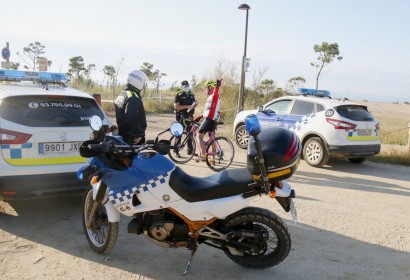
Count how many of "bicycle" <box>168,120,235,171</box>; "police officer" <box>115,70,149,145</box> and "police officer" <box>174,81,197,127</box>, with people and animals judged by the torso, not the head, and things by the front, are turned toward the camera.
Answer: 1

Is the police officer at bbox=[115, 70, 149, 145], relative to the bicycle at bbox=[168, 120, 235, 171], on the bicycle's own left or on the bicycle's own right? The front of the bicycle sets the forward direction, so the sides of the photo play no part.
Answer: on the bicycle's own left

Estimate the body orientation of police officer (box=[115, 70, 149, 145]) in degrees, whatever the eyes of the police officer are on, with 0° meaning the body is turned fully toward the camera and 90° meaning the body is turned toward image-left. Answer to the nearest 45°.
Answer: approximately 225°

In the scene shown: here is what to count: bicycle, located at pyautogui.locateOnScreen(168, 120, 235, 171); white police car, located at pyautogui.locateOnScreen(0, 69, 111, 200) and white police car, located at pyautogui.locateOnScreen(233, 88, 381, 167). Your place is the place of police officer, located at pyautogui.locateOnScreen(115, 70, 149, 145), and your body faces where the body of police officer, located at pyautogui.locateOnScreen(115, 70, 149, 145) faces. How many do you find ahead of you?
2

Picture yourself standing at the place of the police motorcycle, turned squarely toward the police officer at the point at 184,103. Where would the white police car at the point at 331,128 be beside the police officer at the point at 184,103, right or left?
right

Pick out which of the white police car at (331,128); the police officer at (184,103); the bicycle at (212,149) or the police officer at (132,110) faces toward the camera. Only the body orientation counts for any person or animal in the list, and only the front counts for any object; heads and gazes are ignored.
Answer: the police officer at (184,103)

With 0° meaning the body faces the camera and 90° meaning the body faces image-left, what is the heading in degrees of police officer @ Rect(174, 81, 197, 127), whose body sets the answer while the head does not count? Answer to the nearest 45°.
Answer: approximately 0°

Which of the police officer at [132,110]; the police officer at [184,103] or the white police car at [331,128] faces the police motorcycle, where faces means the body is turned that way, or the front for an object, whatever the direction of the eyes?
the police officer at [184,103]

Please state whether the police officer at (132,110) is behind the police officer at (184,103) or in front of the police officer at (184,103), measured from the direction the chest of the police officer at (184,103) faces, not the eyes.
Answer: in front

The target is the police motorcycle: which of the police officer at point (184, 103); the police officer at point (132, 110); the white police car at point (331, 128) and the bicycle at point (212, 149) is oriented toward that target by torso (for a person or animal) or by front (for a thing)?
the police officer at point (184, 103)

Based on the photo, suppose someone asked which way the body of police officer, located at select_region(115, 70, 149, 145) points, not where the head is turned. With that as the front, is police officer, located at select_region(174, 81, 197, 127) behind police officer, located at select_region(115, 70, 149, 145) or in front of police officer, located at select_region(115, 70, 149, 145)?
in front
